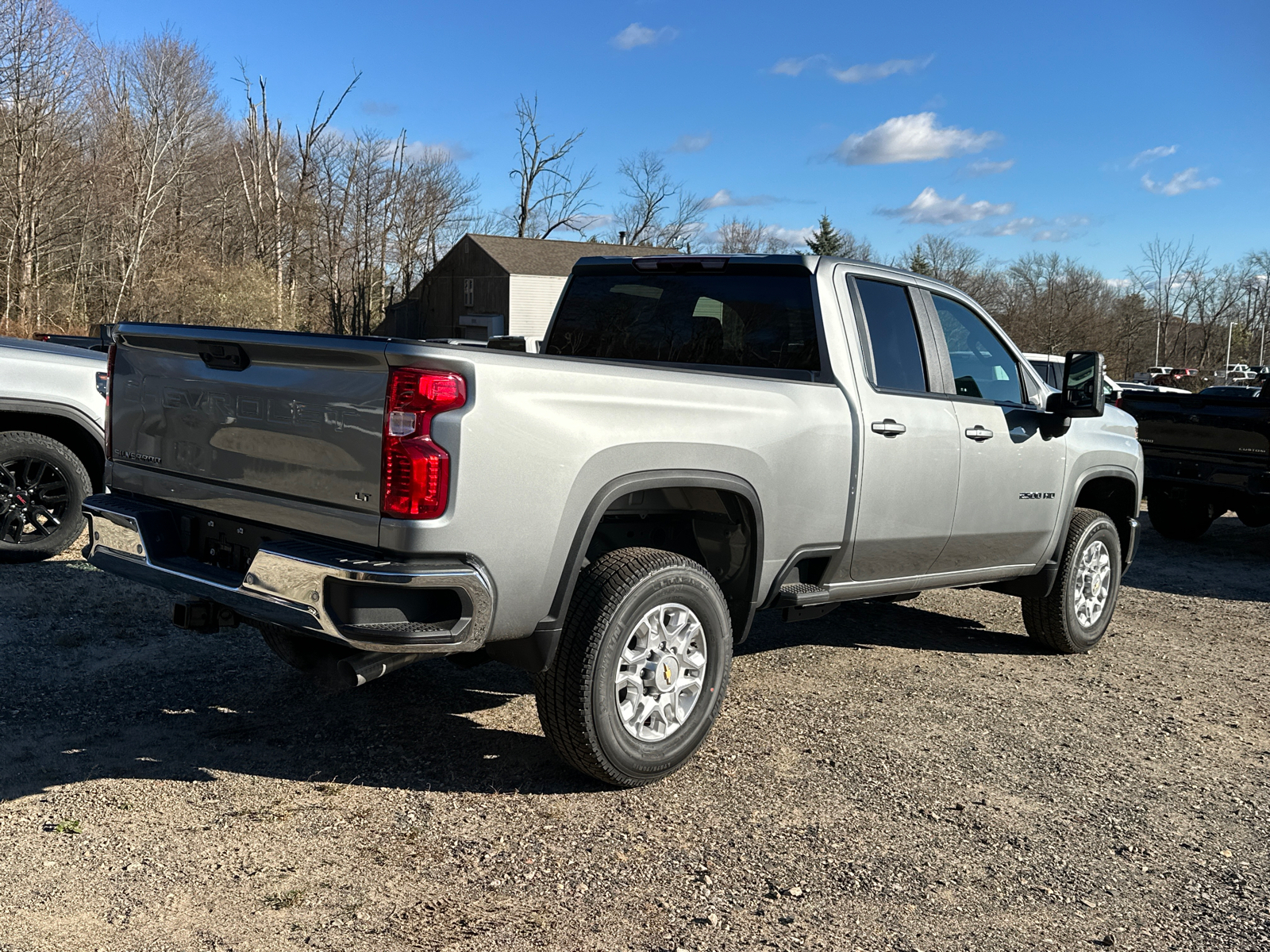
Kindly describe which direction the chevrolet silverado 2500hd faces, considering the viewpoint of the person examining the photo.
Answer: facing away from the viewer and to the right of the viewer

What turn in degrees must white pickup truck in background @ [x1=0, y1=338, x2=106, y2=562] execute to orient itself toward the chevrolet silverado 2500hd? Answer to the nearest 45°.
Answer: approximately 90° to its right

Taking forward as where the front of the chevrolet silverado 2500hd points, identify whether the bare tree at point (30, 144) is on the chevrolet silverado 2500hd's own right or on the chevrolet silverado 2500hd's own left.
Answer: on the chevrolet silverado 2500hd's own left

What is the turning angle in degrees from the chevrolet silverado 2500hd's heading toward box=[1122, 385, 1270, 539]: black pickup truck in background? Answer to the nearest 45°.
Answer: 0° — it already faces it

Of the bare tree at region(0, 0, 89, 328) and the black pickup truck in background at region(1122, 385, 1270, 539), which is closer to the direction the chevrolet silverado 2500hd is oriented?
the black pickup truck in background

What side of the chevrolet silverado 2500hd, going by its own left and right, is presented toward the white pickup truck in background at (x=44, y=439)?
left
